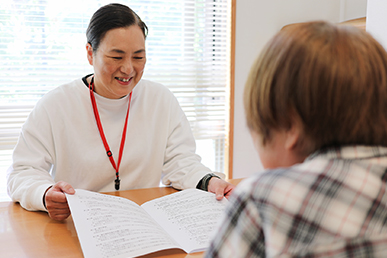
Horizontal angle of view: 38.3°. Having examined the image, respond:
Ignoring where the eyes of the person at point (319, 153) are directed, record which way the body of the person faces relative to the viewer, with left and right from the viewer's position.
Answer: facing away from the viewer and to the left of the viewer

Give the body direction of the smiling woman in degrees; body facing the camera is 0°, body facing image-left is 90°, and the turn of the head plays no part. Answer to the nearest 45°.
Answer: approximately 315°

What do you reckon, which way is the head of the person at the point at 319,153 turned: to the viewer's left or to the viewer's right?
to the viewer's left
